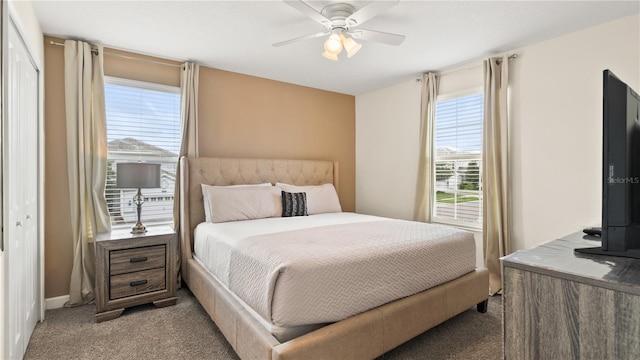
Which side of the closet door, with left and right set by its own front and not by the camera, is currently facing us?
right

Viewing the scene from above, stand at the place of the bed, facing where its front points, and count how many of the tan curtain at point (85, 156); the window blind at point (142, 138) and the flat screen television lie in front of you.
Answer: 1

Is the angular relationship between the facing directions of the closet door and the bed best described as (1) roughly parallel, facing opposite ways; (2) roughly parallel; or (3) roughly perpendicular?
roughly perpendicular

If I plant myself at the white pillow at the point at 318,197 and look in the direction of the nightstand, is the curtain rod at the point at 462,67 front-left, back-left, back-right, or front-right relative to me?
back-left

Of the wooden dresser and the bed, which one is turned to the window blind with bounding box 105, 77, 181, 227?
the wooden dresser

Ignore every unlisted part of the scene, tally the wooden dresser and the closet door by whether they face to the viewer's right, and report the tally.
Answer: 1

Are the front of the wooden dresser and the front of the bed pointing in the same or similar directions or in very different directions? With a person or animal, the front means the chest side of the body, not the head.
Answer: very different directions

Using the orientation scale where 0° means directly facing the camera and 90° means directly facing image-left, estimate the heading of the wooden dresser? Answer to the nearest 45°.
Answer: approximately 90°

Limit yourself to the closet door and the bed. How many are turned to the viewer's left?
0

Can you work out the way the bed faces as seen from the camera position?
facing the viewer and to the right of the viewer

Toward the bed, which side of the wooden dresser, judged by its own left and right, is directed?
front
